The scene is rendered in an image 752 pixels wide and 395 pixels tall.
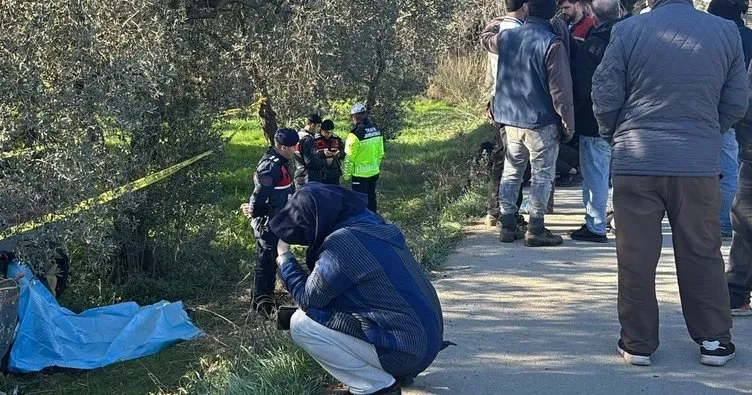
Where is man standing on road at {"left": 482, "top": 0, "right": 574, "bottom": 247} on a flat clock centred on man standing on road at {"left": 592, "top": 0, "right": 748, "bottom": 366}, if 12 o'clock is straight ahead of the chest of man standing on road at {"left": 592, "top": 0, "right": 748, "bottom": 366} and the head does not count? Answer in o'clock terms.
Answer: man standing on road at {"left": 482, "top": 0, "right": 574, "bottom": 247} is roughly at 11 o'clock from man standing on road at {"left": 592, "top": 0, "right": 748, "bottom": 366}.

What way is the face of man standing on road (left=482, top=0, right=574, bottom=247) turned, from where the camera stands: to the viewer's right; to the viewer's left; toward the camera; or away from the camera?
away from the camera

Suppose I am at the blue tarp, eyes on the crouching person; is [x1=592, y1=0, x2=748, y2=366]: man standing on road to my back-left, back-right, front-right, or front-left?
front-left

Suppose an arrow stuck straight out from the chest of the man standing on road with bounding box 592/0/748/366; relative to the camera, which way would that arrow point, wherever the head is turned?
away from the camera

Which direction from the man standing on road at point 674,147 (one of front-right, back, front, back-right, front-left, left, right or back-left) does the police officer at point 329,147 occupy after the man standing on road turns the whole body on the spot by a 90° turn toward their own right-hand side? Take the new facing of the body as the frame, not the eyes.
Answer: back-left

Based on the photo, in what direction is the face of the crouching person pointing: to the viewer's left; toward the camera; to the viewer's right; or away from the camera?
to the viewer's left

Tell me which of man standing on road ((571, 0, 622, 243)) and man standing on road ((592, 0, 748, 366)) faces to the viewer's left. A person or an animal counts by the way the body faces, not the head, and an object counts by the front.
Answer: man standing on road ((571, 0, 622, 243))

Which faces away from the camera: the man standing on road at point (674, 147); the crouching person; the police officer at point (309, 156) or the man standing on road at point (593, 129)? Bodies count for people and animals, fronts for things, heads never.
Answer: the man standing on road at point (674, 147)

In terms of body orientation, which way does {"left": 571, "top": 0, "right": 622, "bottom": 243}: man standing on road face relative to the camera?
to the viewer's left

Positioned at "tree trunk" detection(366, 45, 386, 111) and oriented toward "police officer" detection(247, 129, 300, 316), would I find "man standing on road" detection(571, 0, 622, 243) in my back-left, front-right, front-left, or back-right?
front-left

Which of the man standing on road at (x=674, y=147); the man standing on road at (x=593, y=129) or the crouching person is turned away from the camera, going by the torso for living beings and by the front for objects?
the man standing on road at (x=674, y=147)

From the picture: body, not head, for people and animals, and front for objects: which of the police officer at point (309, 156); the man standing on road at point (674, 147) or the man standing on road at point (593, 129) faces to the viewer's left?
the man standing on road at point (593, 129)

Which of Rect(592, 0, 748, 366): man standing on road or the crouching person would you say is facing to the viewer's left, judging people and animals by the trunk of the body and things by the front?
the crouching person

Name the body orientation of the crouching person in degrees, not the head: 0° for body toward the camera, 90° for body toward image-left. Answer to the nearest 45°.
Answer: approximately 90°
